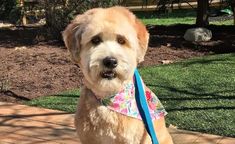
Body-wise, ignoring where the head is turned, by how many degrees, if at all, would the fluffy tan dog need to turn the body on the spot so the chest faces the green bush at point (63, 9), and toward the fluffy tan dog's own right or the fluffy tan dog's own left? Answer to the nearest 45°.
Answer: approximately 135° to the fluffy tan dog's own right

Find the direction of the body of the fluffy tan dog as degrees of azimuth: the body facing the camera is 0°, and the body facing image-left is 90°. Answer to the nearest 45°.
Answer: approximately 45°
